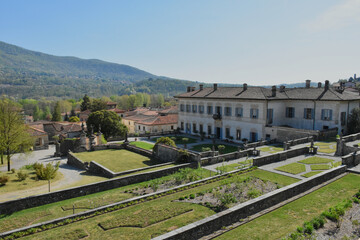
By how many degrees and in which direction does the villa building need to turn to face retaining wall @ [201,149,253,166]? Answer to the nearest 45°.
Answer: approximately 45° to its left

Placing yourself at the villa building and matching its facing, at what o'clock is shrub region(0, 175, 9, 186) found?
The shrub is roughly at 12 o'clock from the villa building.

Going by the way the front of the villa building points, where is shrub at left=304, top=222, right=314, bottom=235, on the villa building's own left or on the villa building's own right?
on the villa building's own left

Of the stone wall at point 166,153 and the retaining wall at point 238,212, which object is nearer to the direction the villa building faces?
the stone wall

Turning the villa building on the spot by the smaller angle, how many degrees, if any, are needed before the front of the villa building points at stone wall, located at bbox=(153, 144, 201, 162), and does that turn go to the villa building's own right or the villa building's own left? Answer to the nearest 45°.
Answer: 0° — it already faces it

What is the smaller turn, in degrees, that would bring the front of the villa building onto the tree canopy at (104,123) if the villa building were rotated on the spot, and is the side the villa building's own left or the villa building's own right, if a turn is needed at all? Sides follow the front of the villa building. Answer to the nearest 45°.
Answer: approximately 45° to the villa building's own right

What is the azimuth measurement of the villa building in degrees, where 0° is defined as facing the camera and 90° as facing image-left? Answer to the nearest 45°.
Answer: approximately 45°

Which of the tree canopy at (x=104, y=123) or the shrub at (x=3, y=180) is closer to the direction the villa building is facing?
the shrub
